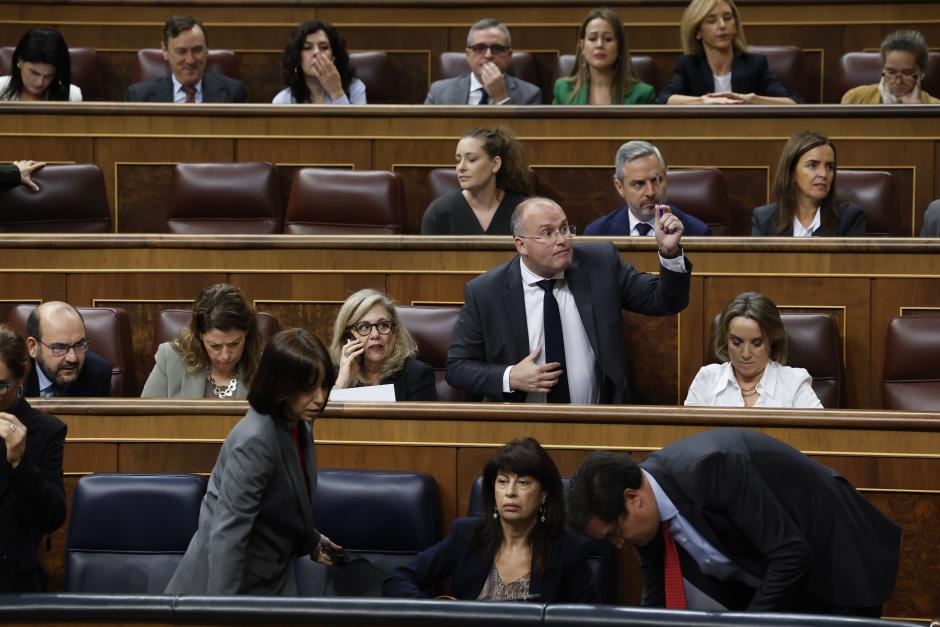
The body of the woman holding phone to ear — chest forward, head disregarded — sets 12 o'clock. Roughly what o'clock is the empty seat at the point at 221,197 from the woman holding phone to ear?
The empty seat is roughly at 5 o'clock from the woman holding phone to ear.

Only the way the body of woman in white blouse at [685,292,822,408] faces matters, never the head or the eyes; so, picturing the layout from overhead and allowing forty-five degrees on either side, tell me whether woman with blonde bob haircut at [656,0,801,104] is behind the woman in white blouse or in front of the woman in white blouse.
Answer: behind
